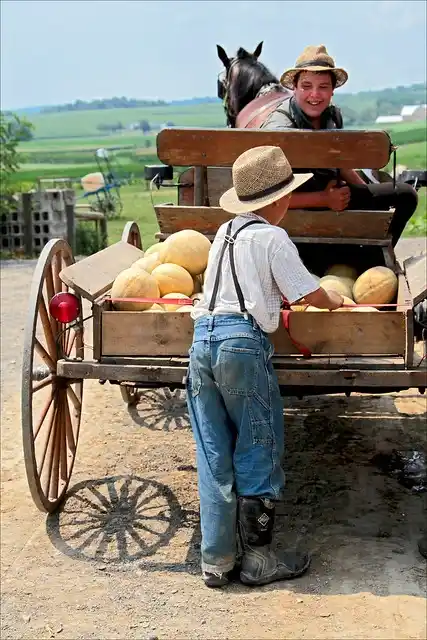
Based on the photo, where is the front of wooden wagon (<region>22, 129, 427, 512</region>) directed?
away from the camera

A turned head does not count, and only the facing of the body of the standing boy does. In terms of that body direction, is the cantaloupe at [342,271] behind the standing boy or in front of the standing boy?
in front

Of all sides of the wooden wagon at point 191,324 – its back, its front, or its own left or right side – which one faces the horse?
front

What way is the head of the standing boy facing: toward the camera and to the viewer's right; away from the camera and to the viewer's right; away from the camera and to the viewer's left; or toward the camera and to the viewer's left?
away from the camera and to the viewer's right

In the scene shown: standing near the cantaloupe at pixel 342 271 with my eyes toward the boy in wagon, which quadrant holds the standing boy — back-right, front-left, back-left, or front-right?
back-left

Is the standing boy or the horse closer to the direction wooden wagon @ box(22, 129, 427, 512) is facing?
the horse

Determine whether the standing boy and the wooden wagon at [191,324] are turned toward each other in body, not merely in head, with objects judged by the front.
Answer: no

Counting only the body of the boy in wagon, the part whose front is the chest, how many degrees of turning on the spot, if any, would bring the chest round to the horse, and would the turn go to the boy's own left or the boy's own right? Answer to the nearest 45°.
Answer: approximately 135° to the boy's own left

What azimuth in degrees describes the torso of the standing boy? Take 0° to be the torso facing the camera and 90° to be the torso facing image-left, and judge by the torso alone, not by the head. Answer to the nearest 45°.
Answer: approximately 225°

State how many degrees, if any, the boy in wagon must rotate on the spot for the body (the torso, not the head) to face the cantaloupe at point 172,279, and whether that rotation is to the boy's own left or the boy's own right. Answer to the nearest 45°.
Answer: approximately 90° to the boy's own right

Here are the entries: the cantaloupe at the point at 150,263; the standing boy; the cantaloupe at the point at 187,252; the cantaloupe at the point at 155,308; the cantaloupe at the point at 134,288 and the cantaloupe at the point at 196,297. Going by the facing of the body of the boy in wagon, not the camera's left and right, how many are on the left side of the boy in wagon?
0

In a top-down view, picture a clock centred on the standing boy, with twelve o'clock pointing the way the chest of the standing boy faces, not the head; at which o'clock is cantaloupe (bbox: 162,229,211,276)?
The cantaloupe is roughly at 10 o'clock from the standing boy.
